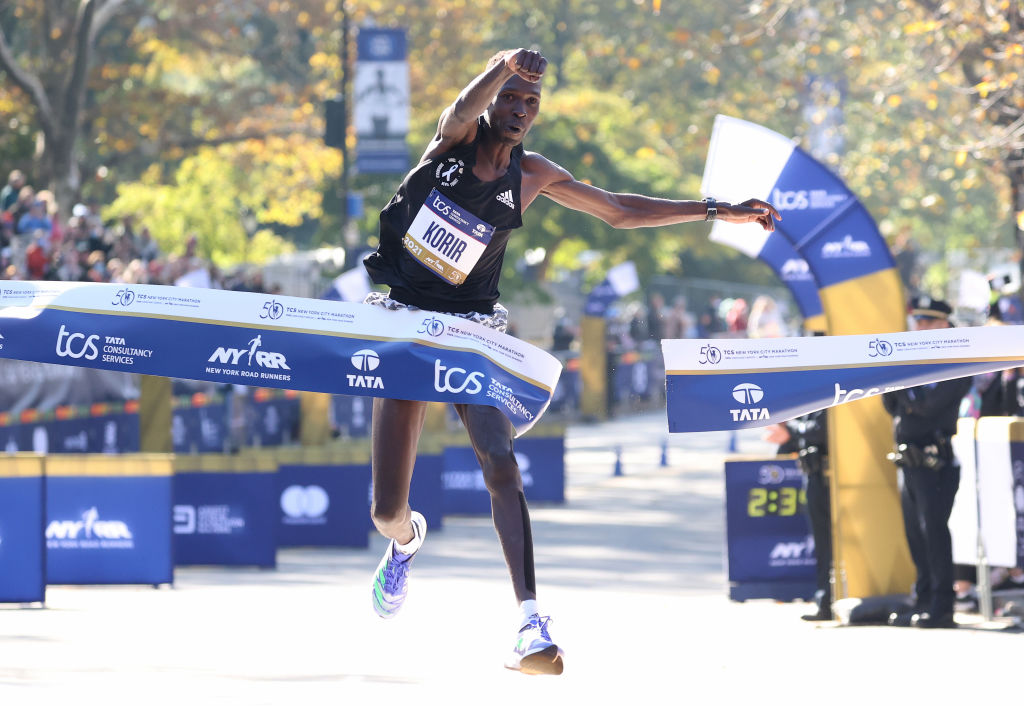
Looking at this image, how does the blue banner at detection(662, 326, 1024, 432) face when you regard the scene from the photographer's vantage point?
facing the viewer

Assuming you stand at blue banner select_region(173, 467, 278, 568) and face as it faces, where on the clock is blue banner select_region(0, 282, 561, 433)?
blue banner select_region(0, 282, 561, 433) is roughly at 12 o'clock from blue banner select_region(173, 467, 278, 568).

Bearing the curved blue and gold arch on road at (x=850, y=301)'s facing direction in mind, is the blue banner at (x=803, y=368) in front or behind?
in front

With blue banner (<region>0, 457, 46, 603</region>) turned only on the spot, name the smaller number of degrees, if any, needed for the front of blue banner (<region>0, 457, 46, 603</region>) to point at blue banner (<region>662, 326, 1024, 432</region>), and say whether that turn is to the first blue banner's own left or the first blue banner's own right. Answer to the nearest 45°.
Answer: approximately 45° to the first blue banner's own left

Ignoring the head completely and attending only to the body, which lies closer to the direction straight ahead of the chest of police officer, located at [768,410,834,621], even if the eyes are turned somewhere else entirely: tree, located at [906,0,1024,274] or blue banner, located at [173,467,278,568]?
the blue banner

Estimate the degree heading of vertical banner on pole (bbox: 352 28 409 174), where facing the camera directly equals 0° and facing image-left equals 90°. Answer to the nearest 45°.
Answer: approximately 0°

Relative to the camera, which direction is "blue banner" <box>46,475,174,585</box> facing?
toward the camera

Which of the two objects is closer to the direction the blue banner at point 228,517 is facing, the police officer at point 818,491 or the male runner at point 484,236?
the male runner

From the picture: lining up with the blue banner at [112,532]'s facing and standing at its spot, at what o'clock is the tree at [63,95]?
The tree is roughly at 6 o'clock from the blue banner.

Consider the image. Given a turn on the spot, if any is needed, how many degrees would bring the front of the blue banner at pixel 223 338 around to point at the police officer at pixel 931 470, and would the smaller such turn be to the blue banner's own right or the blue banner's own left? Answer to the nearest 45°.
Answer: approximately 135° to the blue banner's own left

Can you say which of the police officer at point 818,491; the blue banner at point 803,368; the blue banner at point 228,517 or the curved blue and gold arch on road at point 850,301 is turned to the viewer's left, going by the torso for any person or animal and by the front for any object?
the police officer

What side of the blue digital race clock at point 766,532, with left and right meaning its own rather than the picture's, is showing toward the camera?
front

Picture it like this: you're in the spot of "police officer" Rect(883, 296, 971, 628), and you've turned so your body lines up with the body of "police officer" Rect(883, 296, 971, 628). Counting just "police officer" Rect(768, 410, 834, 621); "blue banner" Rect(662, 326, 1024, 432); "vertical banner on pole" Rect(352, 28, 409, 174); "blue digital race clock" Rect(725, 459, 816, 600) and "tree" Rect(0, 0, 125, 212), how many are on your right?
4
